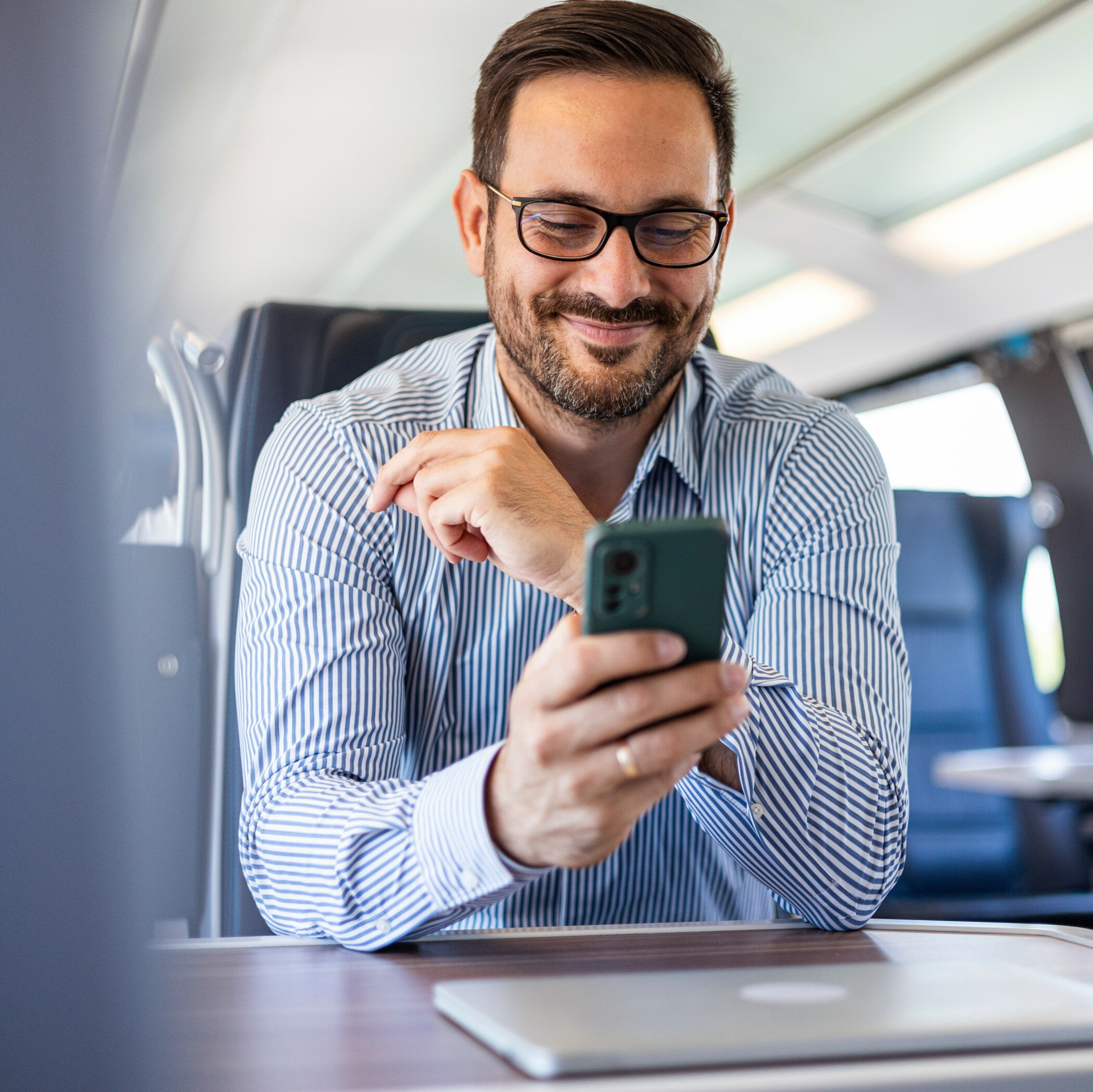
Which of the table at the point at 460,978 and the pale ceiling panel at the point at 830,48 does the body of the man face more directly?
the table

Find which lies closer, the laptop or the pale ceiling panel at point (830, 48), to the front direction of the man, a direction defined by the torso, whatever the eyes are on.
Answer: the laptop

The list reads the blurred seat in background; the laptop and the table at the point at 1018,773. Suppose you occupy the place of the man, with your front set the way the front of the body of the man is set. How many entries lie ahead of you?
1

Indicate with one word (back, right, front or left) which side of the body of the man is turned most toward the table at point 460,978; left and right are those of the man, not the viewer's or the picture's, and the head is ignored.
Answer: front

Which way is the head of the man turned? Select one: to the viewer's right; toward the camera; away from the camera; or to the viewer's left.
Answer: toward the camera

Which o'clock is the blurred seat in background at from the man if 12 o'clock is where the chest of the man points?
The blurred seat in background is roughly at 7 o'clock from the man.

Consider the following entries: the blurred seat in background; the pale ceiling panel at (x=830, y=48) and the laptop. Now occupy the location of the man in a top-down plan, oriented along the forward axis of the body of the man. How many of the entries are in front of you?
1

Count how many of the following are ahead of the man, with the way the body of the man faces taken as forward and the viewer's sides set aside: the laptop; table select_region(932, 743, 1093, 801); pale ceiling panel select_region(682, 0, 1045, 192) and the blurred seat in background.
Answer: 1

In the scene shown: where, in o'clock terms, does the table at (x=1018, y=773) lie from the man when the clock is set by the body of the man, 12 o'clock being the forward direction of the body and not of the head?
The table is roughly at 7 o'clock from the man.

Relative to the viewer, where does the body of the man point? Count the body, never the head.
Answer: toward the camera

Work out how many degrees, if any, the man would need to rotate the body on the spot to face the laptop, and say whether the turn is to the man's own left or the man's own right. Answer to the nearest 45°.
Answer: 0° — they already face it

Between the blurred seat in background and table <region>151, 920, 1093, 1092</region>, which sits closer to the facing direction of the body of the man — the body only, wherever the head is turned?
the table
